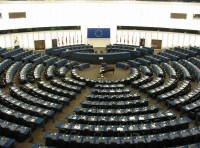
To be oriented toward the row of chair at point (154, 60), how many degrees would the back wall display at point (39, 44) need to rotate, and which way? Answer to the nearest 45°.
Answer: approximately 45° to its left

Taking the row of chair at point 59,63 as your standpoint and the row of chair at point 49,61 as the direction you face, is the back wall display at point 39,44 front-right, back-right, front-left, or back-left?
front-right

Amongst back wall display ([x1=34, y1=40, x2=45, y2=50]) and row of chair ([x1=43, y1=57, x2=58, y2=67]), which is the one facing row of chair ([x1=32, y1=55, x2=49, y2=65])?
the back wall display

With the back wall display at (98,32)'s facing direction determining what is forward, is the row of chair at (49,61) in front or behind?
in front

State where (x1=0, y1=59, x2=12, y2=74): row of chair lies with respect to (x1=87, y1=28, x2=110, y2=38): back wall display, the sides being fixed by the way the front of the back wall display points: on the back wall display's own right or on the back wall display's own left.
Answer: on the back wall display's own right

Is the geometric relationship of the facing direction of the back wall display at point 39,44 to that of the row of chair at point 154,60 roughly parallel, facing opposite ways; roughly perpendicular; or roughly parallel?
roughly perpendicular

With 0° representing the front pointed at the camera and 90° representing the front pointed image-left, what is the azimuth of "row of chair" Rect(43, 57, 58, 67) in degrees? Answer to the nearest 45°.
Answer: approximately 315°

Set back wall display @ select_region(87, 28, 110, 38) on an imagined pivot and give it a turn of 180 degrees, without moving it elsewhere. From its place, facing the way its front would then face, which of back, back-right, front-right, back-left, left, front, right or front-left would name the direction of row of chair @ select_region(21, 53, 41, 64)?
back-left

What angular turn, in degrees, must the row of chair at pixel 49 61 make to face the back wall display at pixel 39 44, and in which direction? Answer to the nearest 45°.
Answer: approximately 135° to its left

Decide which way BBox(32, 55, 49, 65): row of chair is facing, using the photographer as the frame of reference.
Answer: facing the viewer and to the right of the viewer

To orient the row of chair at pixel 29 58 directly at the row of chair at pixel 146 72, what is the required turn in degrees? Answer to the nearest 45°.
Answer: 0° — it already faces it

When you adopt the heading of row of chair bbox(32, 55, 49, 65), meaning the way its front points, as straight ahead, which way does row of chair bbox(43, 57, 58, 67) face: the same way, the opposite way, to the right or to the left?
the same way

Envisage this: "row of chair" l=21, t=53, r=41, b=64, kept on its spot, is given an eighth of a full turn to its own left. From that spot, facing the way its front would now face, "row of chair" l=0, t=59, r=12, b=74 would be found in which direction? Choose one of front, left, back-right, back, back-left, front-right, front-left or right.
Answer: back-right

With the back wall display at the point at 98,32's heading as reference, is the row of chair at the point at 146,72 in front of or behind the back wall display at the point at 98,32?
in front

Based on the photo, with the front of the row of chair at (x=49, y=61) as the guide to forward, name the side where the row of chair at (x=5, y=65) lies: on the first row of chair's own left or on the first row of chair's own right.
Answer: on the first row of chair's own right

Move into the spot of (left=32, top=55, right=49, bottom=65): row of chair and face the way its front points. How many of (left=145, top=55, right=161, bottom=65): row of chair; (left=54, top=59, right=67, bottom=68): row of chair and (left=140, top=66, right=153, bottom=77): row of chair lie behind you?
0

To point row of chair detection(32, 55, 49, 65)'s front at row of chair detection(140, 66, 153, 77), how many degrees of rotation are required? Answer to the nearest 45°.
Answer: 0° — it already faces it

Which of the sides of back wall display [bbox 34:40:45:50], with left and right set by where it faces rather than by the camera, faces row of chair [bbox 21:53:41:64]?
front
